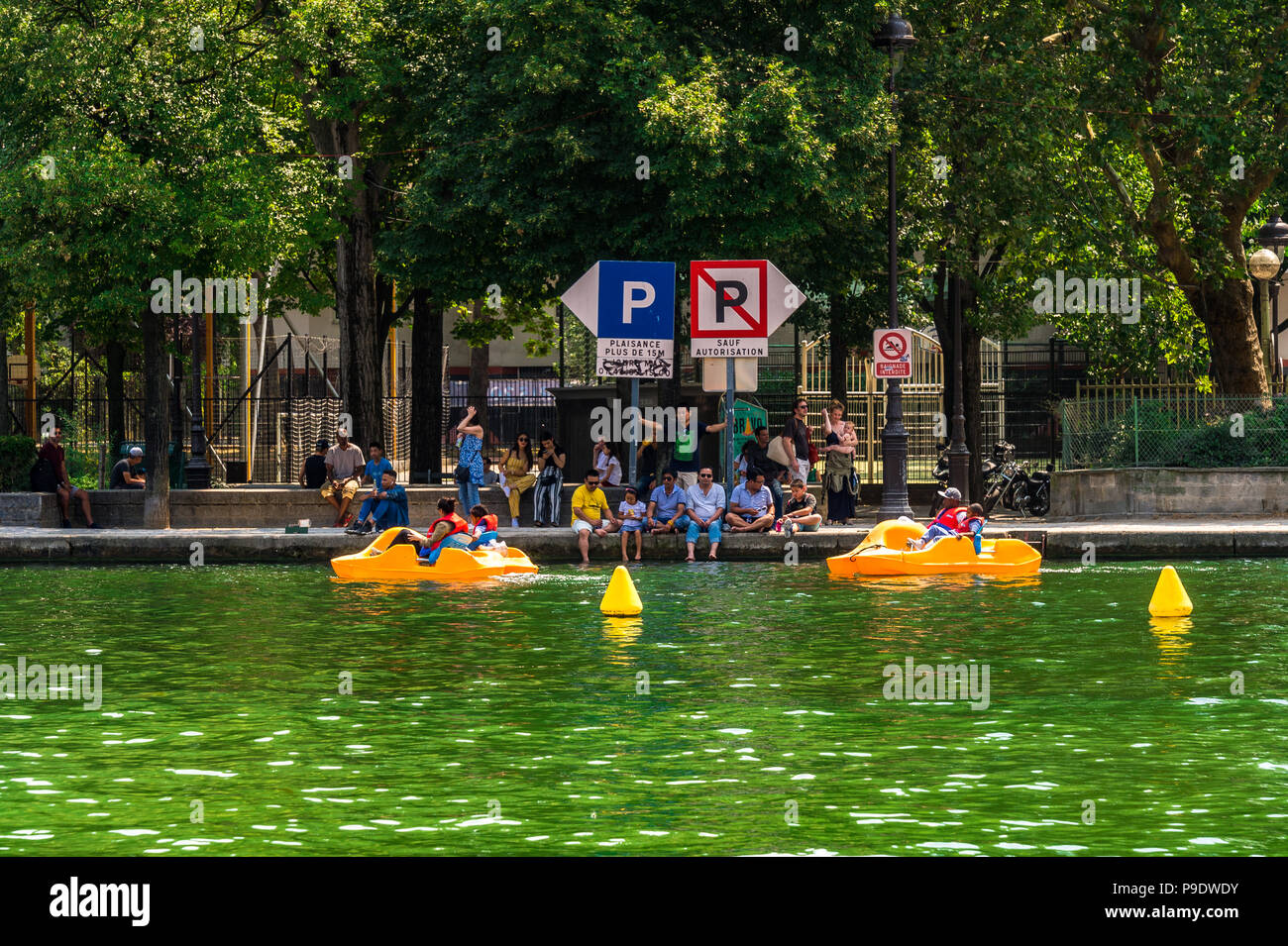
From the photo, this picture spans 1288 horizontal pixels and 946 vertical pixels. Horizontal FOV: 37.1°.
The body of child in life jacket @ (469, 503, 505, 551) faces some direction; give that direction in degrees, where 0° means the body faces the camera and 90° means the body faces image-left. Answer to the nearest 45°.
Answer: approximately 90°

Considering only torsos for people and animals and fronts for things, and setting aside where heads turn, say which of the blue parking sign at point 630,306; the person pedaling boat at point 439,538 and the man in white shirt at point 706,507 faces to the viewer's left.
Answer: the person pedaling boat

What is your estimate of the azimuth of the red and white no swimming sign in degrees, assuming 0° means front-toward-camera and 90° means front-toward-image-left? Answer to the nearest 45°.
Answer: approximately 0°

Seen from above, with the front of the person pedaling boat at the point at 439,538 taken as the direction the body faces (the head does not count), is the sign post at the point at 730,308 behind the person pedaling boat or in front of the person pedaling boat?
behind

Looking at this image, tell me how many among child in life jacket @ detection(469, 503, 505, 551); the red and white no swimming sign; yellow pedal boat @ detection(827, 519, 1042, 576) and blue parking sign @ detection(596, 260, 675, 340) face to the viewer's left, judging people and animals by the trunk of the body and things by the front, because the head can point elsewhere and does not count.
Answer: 2

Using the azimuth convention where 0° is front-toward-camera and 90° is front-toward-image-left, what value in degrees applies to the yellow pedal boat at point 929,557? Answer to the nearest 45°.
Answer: approximately 90°

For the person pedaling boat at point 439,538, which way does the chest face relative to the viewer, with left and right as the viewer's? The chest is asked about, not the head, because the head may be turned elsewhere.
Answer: facing to the left of the viewer

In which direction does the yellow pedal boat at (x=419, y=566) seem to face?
to the viewer's left
